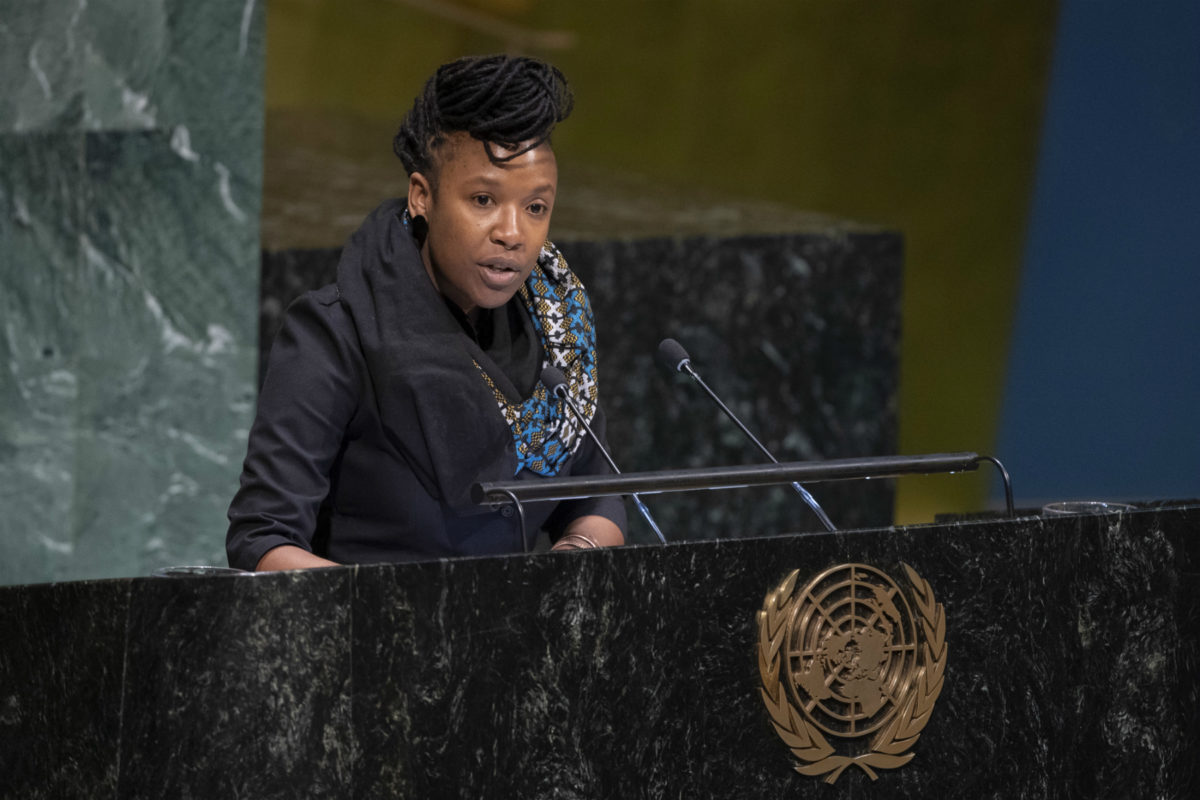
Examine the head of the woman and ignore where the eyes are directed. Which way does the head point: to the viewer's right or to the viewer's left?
to the viewer's right

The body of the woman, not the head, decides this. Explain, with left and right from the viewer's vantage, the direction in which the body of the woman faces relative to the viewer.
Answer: facing the viewer and to the right of the viewer

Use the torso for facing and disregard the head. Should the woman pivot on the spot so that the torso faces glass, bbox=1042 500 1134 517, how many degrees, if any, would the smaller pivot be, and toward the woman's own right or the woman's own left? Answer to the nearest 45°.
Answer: approximately 45° to the woman's own left
